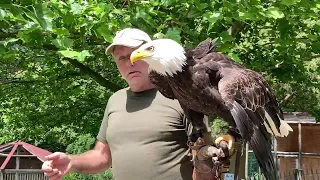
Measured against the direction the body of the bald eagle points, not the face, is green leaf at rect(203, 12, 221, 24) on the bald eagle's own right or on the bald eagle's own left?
on the bald eagle's own right

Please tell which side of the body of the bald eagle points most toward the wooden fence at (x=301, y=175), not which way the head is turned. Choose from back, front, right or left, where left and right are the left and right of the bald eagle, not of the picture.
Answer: right

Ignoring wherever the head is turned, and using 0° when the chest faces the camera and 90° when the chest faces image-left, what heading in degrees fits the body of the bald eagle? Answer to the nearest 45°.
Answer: approximately 90°

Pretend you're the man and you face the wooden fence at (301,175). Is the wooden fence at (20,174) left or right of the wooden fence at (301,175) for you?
left
